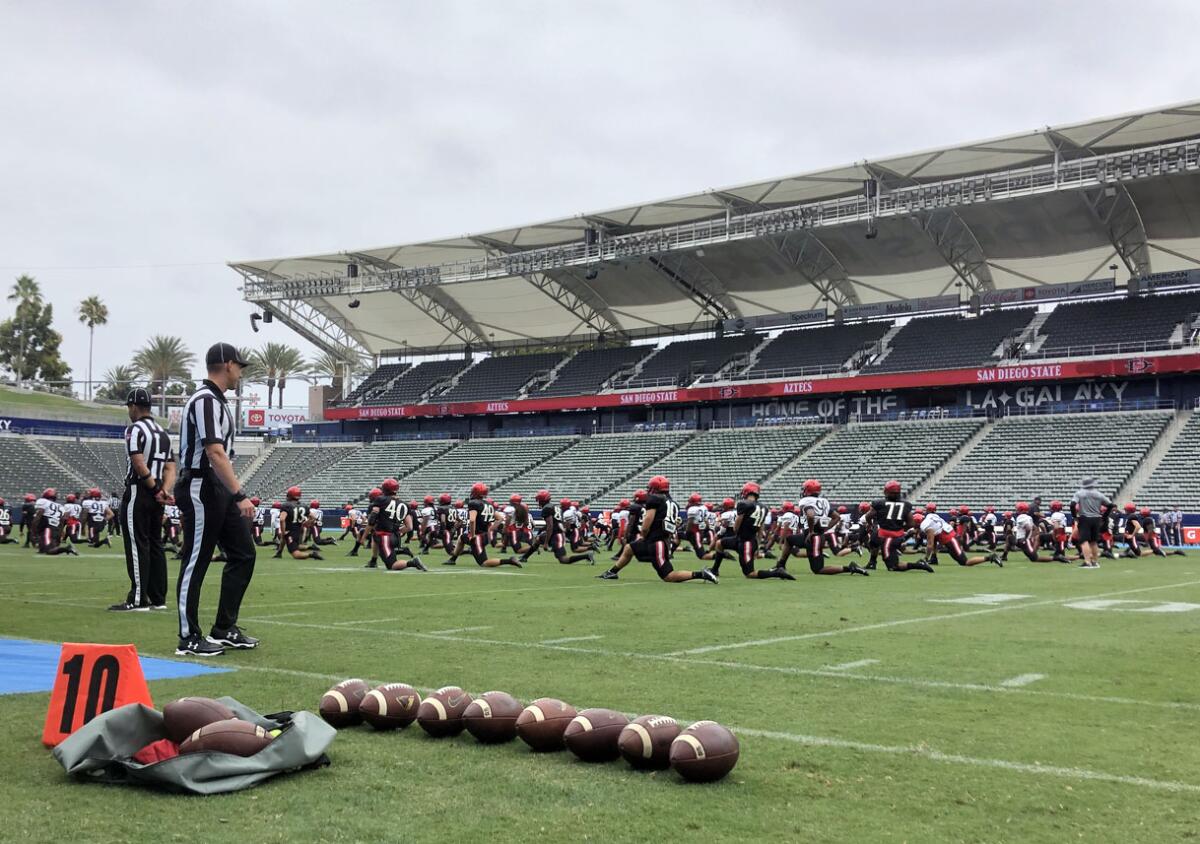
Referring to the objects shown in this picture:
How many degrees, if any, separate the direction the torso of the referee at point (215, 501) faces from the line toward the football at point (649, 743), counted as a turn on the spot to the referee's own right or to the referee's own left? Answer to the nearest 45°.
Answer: approximately 90° to the referee's own right

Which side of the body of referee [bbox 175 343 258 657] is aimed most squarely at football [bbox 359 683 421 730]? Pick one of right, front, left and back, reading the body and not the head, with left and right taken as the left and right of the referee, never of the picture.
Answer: right

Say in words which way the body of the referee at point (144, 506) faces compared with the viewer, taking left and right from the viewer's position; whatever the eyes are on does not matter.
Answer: facing away from the viewer and to the left of the viewer

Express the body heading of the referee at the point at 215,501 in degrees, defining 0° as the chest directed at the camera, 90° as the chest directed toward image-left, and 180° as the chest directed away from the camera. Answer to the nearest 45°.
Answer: approximately 270°

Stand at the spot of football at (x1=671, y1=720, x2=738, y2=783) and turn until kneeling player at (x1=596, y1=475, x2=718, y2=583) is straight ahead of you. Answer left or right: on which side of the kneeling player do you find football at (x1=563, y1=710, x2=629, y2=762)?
left
